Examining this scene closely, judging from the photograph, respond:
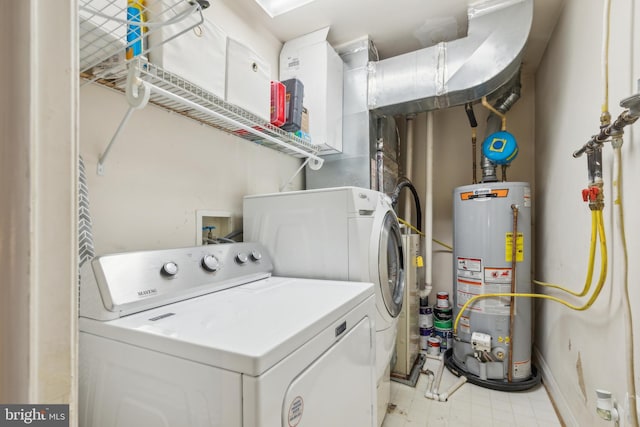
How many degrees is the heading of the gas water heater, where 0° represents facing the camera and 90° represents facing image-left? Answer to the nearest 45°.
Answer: approximately 0°

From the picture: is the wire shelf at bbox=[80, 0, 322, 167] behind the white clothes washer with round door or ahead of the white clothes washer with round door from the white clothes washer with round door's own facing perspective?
behind

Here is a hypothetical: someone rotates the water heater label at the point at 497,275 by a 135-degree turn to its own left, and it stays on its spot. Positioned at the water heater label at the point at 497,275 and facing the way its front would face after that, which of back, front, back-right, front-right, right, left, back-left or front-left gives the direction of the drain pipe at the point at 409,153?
left

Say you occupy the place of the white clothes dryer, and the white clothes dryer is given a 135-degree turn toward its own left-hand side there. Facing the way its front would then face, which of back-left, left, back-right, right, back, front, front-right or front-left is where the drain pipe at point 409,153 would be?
front-right

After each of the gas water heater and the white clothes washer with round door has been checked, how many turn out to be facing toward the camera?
1

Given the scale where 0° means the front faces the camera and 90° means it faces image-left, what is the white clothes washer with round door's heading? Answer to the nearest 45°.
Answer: approximately 270°

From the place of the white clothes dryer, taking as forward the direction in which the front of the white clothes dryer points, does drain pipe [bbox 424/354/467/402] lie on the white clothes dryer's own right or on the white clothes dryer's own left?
on the white clothes dryer's own left

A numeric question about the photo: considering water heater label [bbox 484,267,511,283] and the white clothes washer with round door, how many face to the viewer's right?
1
